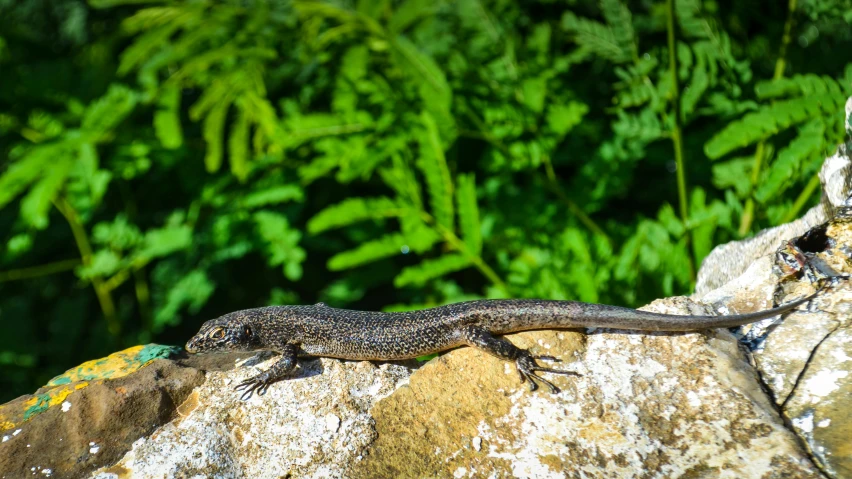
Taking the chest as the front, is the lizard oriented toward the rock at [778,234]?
no

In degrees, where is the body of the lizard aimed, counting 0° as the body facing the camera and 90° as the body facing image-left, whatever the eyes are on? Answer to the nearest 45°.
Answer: approximately 90°

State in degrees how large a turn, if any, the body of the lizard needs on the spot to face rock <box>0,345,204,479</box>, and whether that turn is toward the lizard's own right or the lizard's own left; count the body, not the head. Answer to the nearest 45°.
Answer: approximately 45° to the lizard's own left
